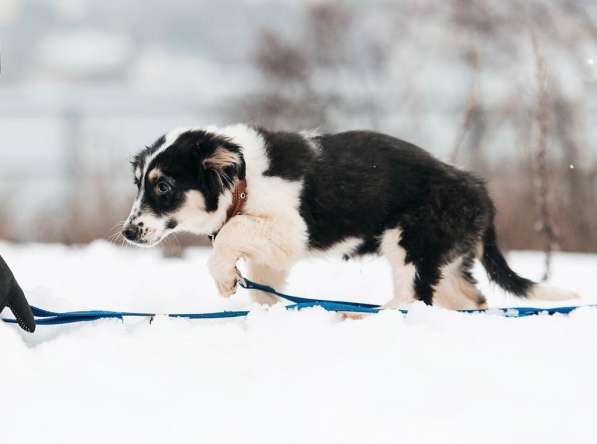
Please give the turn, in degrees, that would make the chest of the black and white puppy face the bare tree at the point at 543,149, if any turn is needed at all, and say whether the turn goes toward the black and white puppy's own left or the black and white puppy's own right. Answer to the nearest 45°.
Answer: approximately 135° to the black and white puppy's own right

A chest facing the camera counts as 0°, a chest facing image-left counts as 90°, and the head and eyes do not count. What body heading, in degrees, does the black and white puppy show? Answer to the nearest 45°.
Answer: approximately 90°
